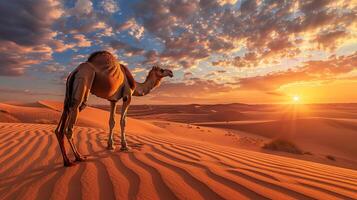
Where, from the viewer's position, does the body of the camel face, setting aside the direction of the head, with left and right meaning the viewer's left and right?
facing away from the viewer and to the right of the viewer
